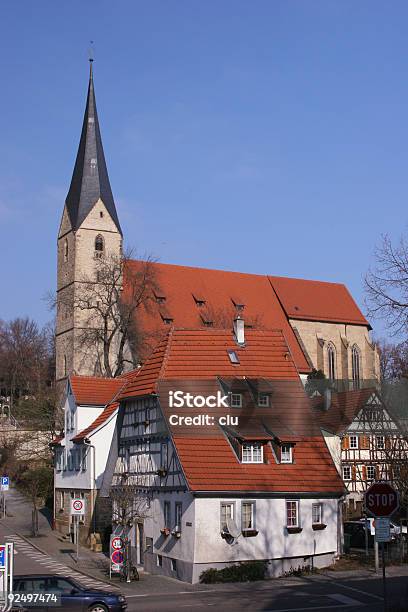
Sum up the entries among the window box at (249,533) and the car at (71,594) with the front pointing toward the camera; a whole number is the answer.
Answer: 1

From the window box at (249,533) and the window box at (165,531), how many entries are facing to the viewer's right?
0

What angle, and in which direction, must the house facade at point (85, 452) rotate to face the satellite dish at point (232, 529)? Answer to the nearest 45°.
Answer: approximately 45° to its left

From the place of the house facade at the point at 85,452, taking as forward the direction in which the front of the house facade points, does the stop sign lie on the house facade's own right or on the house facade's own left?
on the house facade's own left

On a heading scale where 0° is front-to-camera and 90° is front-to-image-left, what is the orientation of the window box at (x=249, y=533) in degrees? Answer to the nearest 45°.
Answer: approximately 0°

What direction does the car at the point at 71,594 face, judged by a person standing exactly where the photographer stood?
facing to the right of the viewer

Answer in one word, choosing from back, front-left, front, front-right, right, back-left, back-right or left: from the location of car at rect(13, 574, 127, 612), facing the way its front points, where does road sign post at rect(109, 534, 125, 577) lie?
left
